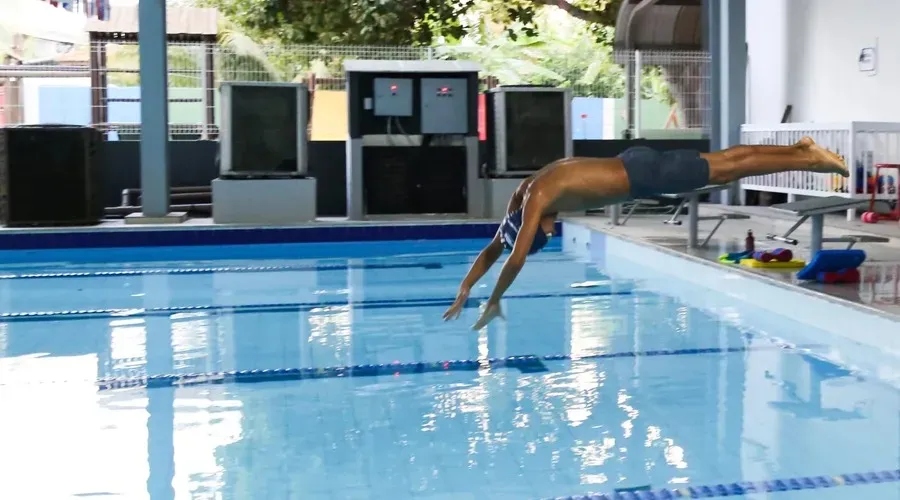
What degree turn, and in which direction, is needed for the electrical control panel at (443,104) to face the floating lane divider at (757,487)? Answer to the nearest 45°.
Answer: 0° — it already faces it

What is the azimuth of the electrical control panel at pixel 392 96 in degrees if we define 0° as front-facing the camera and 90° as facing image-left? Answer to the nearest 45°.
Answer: approximately 0°

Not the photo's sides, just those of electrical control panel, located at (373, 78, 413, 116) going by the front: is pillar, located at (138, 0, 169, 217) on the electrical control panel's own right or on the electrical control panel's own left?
on the electrical control panel's own right

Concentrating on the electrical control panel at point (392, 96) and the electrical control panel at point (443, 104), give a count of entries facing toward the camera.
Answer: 2

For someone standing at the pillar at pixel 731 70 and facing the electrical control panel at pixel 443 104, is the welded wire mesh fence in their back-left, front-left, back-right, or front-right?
front-right

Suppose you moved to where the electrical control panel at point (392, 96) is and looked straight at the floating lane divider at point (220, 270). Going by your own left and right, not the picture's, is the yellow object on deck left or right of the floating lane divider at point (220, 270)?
left

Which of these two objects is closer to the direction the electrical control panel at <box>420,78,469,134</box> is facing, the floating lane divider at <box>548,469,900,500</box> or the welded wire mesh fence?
the floating lane divider

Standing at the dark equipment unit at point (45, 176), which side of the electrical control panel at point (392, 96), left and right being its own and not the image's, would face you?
right

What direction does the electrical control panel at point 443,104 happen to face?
toward the camera

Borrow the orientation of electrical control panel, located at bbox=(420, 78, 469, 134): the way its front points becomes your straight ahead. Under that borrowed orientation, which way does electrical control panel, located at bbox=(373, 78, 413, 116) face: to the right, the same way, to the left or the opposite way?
the same way

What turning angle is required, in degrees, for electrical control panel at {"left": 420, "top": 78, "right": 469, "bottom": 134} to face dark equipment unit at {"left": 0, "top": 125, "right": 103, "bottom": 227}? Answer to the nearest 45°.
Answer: approximately 90° to its right

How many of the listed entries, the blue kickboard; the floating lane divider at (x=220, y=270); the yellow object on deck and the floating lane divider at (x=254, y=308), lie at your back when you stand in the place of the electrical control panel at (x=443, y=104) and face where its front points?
0

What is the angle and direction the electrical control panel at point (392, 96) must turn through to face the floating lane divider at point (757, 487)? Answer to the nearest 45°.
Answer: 0° — it already faces it

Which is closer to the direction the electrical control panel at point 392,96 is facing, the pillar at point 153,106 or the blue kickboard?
the blue kickboard

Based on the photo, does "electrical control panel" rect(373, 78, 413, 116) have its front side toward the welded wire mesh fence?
no
